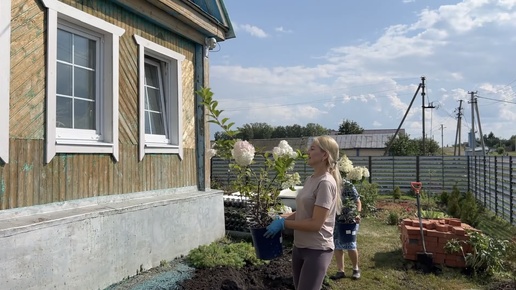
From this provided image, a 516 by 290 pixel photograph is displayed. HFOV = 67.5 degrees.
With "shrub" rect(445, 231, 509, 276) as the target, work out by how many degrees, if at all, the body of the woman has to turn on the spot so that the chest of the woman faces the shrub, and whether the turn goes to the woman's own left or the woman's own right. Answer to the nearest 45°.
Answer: approximately 135° to the woman's own right

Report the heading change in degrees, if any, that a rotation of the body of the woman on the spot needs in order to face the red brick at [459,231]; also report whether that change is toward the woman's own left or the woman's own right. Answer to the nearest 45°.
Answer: approximately 135° to the woman's own right

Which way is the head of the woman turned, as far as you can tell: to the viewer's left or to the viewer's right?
to the viewer's left

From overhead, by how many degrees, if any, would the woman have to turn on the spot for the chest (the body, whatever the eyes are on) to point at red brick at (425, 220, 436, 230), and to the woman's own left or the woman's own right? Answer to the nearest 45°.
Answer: approximately 135° to the woman's own right

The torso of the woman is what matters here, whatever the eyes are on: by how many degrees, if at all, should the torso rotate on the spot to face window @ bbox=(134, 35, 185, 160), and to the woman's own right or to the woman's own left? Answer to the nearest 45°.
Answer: approximately 45° to the woman's own right

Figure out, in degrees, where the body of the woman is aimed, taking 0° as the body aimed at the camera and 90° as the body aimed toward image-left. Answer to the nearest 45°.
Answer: approximately 90°

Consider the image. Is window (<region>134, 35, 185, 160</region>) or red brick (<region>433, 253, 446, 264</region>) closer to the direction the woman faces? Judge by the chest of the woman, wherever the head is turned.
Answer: the window

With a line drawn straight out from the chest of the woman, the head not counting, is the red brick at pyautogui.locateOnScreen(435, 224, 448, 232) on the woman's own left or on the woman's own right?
on the woman's own right

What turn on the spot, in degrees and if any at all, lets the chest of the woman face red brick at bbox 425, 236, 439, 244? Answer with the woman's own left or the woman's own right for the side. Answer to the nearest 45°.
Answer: approximately 135° to the woman's own right

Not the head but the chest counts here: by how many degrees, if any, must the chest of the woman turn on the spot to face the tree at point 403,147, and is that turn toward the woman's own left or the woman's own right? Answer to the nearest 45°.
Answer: approximately 90° to the woman's own right
